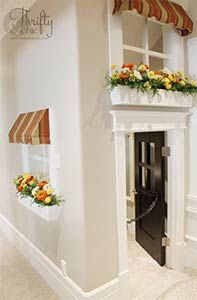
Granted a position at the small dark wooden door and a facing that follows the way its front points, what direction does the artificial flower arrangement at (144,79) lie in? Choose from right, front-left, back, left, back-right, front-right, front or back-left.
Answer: front-left

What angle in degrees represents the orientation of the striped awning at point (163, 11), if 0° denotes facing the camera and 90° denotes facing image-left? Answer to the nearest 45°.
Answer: approximately 315°

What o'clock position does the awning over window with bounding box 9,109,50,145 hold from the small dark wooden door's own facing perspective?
The awning over window is roughly at 12 o'clock from the small dark wooden door.
